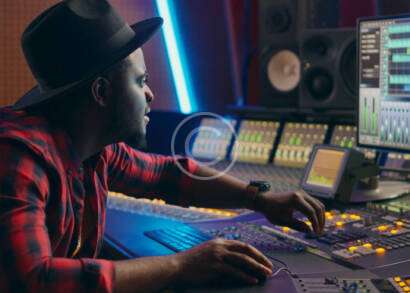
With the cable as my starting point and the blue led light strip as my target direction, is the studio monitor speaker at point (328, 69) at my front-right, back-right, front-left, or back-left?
front-right

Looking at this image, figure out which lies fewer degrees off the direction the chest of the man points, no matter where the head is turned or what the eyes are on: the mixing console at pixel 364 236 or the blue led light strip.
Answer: the mixing console

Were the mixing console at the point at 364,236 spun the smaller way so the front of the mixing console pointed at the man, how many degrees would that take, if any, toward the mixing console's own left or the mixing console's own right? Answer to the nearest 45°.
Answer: approximately 45° to the mixing console's own right

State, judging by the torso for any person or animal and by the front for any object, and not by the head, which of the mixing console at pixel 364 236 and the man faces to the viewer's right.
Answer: the man

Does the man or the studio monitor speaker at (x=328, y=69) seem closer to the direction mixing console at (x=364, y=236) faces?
the man

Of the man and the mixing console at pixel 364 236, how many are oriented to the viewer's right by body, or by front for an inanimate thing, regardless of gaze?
1

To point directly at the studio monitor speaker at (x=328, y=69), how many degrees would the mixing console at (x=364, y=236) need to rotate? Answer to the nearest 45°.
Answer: approximately 135° to its right

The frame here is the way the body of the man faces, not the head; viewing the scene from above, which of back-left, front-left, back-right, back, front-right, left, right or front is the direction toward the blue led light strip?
left

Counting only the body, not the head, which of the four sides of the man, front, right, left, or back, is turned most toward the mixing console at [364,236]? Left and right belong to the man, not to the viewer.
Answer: front

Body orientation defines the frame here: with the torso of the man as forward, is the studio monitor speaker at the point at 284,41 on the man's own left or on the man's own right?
on the man's own left

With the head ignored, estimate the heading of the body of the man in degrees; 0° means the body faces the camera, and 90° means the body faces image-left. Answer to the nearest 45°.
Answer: approximately 270°

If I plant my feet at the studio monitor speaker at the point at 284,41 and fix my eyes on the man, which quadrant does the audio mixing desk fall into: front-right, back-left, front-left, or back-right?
front-left

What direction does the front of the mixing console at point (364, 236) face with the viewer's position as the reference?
facing the viewer and to the left of the viewer
